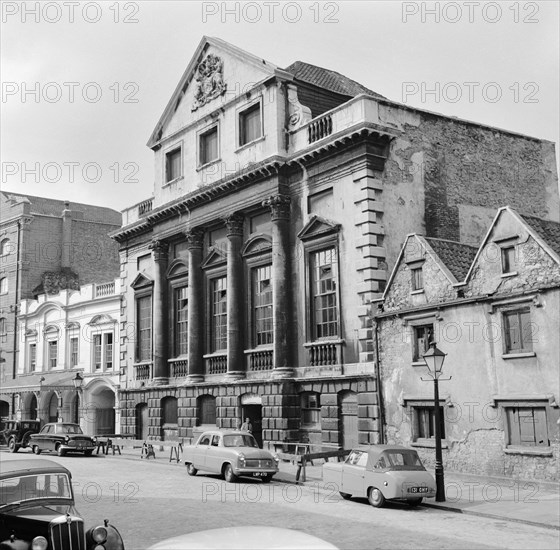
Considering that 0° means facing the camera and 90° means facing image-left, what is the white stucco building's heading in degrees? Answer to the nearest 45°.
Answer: approximately 45°

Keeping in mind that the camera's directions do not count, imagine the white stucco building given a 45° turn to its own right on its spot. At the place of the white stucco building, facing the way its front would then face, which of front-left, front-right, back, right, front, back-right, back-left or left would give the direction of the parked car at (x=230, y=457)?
left

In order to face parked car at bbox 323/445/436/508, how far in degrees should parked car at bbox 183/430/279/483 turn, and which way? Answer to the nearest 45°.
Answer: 0° — it already faces it

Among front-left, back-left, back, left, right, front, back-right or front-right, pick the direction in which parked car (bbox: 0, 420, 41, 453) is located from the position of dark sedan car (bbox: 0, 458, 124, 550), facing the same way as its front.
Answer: back-left

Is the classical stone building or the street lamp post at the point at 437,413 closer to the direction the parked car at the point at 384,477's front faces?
the classical stone building

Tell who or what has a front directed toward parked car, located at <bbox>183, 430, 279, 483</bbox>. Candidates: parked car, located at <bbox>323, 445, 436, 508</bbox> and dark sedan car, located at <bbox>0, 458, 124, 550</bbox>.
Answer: parked car, located at <bbox>323, 445, 436, 508</bbox>

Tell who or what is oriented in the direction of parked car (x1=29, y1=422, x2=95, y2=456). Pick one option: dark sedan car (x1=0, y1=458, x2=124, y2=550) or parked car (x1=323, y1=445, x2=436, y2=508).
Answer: parked car (x1=323, y1=445, x2=436, y2=508)

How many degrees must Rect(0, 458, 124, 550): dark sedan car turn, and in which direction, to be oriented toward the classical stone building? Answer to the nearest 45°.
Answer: approximately 90° to its left

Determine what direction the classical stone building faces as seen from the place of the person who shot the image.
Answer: facing the viewer and to the left of the viewer

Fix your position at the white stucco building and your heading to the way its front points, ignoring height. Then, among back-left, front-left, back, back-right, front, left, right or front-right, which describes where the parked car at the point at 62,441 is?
front-left

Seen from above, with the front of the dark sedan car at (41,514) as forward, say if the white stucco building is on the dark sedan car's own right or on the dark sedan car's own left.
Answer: on the dark sedan car's own left

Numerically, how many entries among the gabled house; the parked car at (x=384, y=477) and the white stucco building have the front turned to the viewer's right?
0

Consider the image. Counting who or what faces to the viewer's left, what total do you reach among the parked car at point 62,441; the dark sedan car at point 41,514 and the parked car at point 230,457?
0

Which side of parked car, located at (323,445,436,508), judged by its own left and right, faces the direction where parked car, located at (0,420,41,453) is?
front

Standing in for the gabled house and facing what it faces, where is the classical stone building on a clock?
The classical stone building is roughly at 3 o'clock from the gabled house.
